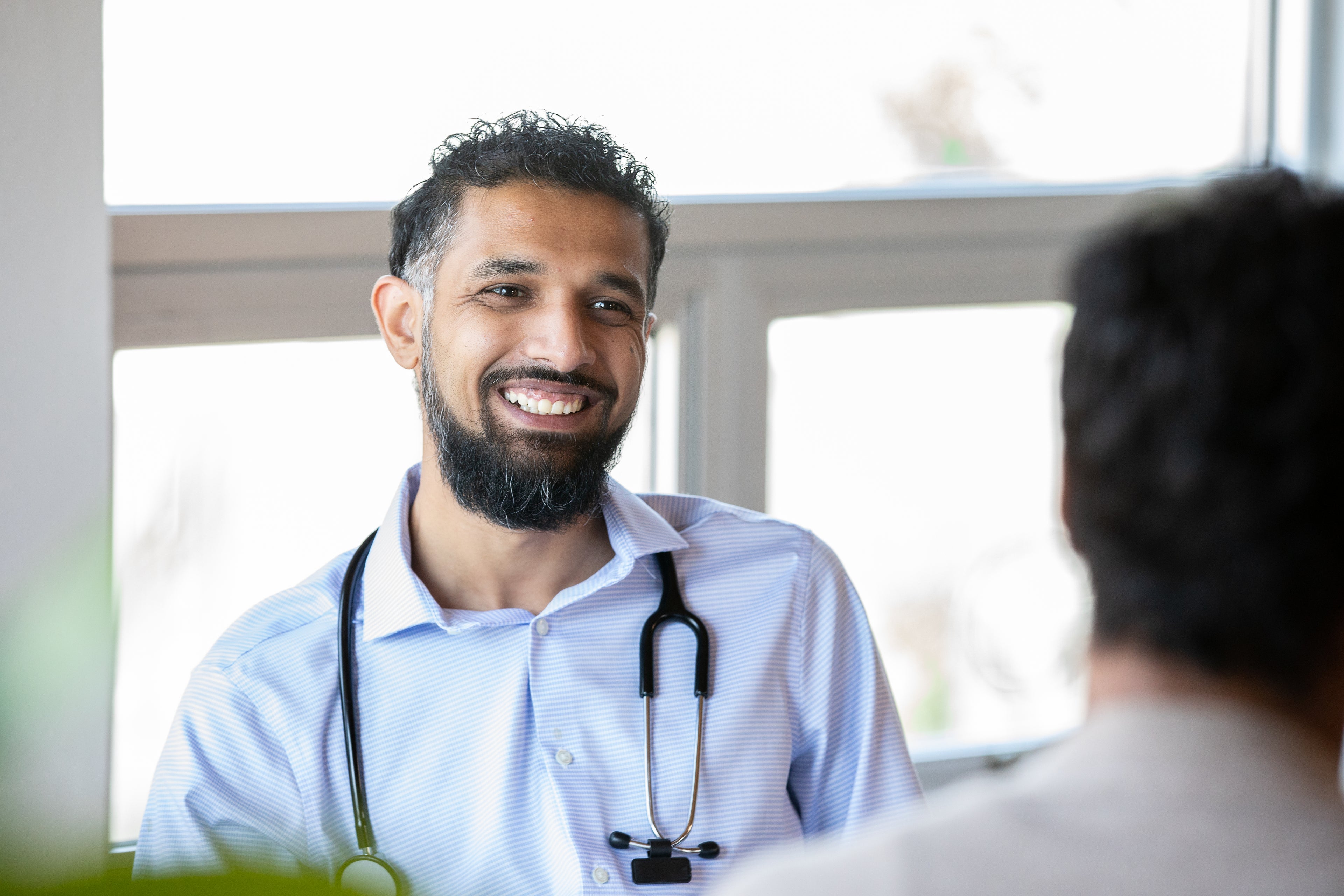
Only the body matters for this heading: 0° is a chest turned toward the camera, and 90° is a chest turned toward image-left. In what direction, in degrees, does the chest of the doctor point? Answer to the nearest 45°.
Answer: approximately 0°

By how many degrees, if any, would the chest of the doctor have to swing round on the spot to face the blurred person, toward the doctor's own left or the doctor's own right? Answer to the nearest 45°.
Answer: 0° — they already face them

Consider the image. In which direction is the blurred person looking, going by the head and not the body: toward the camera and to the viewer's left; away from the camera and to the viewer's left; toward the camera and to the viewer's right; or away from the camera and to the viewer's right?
away from the camera and to the viewer's left

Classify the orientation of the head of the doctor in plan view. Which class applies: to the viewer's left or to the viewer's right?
to the viewer's right
